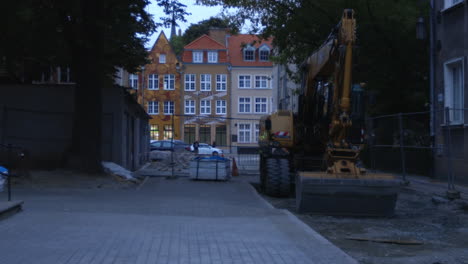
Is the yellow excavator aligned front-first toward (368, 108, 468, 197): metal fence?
no

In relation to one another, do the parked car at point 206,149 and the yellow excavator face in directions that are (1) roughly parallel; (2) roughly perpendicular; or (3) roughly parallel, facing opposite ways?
roughly perpendicular

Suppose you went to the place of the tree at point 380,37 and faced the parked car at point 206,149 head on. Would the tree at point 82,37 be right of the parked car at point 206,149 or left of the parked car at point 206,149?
left
